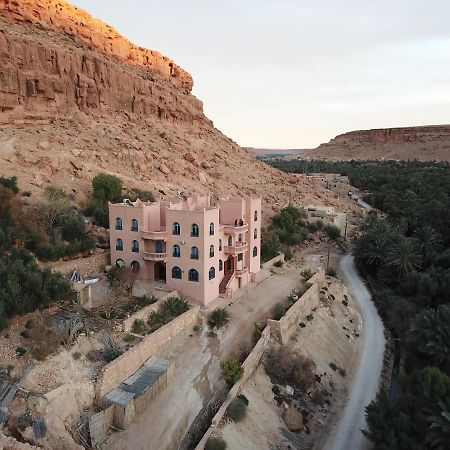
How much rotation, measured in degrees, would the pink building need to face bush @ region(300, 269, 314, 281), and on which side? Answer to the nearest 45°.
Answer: approximately 90° to its left

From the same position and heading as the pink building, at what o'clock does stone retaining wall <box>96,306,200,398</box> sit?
The stone retaining wall is roughly at 2 o'clock from the pink building.

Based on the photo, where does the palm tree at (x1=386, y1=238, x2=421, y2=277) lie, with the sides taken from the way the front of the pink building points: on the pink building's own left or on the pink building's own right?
on the pink building's own left

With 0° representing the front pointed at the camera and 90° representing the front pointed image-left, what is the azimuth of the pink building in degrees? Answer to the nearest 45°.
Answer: approximately 315°

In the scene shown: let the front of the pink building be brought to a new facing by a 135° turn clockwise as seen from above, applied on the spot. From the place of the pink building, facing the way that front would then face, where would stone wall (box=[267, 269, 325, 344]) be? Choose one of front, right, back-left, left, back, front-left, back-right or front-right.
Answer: back

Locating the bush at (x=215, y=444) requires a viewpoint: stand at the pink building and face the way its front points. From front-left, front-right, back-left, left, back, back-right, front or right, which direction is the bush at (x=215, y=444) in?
front-right
